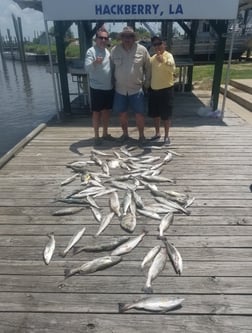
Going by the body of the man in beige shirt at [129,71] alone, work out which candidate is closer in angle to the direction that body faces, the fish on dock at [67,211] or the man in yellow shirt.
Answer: the fish on dock

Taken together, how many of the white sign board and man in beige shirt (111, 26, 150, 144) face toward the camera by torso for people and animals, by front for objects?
2

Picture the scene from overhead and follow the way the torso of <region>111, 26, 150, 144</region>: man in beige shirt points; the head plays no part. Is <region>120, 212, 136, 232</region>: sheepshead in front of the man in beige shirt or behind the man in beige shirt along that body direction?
in front

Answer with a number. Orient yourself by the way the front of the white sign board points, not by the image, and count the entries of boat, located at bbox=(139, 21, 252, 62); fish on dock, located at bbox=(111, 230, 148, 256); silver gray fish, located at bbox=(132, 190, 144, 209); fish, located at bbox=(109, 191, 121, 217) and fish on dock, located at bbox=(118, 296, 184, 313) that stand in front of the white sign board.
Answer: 4

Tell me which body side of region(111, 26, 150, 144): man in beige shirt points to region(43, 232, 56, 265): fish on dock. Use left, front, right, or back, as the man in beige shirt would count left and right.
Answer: front

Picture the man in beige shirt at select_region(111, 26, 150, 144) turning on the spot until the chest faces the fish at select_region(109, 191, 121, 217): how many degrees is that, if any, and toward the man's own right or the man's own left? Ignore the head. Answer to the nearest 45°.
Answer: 0° — they already face it

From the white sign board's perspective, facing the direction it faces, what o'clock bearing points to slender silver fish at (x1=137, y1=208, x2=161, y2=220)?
The slender silver fish is roughly at 12 o'clock from the white sign board.

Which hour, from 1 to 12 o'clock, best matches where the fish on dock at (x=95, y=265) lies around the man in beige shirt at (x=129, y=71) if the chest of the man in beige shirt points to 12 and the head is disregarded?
The fish on dock is roughly at 12 o'clock from the man in beige shirt.

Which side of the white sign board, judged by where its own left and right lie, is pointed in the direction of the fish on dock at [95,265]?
front

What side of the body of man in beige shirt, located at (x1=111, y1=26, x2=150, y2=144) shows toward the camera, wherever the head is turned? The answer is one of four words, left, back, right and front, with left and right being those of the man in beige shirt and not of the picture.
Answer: front

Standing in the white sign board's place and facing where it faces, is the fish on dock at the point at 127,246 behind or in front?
in front

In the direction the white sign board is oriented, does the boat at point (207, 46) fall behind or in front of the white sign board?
behind

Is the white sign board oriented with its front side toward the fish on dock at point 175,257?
yes

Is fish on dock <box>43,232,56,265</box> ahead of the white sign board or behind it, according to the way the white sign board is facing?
ahead

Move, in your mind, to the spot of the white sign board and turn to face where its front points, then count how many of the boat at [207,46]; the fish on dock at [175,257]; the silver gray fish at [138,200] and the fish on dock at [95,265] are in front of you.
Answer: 3
